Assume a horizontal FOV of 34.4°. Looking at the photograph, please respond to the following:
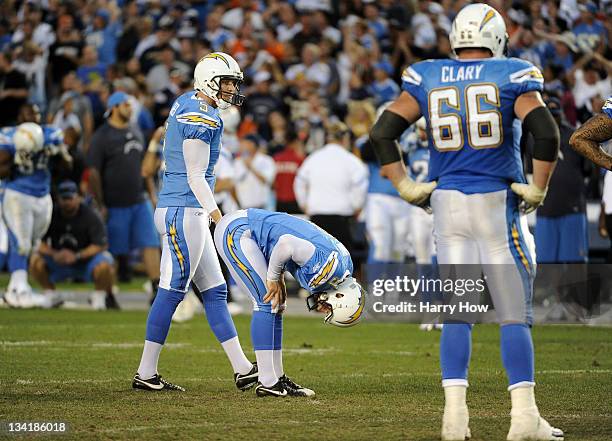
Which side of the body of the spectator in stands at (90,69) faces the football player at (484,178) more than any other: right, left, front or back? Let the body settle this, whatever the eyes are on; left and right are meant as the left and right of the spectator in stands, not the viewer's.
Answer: front

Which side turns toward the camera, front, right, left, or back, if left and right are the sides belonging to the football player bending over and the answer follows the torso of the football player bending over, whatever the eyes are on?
right

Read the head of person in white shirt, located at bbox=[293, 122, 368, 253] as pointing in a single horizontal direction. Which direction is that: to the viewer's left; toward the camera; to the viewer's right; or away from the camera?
away from the camera

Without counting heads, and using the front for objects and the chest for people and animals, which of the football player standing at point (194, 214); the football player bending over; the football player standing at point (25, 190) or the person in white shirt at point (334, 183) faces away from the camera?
the person in white shirt

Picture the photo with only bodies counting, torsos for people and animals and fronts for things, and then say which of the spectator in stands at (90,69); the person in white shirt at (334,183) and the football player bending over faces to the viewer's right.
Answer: the football player bending over

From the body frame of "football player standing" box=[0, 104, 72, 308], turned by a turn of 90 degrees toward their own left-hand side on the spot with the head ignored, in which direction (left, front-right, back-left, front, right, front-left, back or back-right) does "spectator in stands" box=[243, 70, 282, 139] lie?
front-left

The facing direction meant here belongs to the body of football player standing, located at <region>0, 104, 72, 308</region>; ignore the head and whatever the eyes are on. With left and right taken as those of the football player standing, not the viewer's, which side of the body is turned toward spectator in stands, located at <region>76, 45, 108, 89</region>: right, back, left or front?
back

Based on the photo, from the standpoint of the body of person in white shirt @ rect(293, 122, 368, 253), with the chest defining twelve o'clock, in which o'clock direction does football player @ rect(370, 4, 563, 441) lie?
The football player is roughly at 6 o'clock from the person in white shirt.

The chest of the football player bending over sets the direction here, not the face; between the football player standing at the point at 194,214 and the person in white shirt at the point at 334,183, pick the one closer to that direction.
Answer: the person in white shirt

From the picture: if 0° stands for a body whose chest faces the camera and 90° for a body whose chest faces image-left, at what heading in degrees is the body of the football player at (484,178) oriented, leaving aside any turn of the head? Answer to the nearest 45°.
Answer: approximately 180°

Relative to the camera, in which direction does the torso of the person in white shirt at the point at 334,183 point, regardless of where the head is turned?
away from the camera

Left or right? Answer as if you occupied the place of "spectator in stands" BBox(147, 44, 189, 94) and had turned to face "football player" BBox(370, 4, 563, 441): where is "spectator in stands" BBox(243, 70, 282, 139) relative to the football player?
left

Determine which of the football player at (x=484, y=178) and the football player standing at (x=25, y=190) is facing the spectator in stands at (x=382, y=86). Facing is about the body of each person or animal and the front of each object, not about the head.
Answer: the football player
